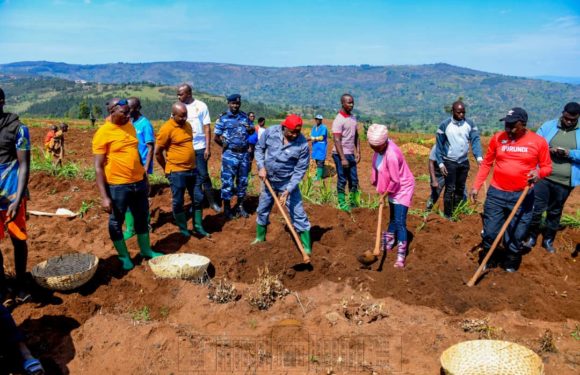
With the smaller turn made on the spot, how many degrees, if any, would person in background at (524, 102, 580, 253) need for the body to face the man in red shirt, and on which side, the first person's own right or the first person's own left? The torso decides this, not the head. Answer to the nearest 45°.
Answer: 0° — they already face them

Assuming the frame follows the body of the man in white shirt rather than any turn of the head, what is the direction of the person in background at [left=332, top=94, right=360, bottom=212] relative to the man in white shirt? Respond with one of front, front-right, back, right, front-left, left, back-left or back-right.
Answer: back-left

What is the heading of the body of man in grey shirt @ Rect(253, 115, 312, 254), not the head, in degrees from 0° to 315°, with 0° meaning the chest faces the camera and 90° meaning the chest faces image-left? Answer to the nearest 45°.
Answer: approximately 0°

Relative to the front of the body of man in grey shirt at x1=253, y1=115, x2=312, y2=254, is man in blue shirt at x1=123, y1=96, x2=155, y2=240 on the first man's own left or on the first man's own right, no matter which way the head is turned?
on the first man's own right

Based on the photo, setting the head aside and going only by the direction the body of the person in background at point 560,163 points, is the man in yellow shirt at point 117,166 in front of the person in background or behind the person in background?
in front

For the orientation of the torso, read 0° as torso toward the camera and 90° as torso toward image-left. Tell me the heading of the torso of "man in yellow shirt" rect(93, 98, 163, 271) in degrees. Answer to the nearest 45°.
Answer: approximately 315°

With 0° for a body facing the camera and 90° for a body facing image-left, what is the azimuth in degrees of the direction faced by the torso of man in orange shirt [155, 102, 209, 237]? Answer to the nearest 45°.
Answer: approximately 315°

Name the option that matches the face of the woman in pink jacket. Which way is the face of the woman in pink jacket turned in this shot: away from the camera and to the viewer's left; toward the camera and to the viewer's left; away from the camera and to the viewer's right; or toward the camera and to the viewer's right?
toward the camera and to the viewer's left

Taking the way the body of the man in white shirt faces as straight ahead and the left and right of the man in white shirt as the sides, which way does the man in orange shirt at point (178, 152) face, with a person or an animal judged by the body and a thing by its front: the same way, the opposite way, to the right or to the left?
the same way

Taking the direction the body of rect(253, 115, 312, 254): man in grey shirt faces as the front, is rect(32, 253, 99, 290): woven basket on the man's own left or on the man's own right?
on the man's own right
